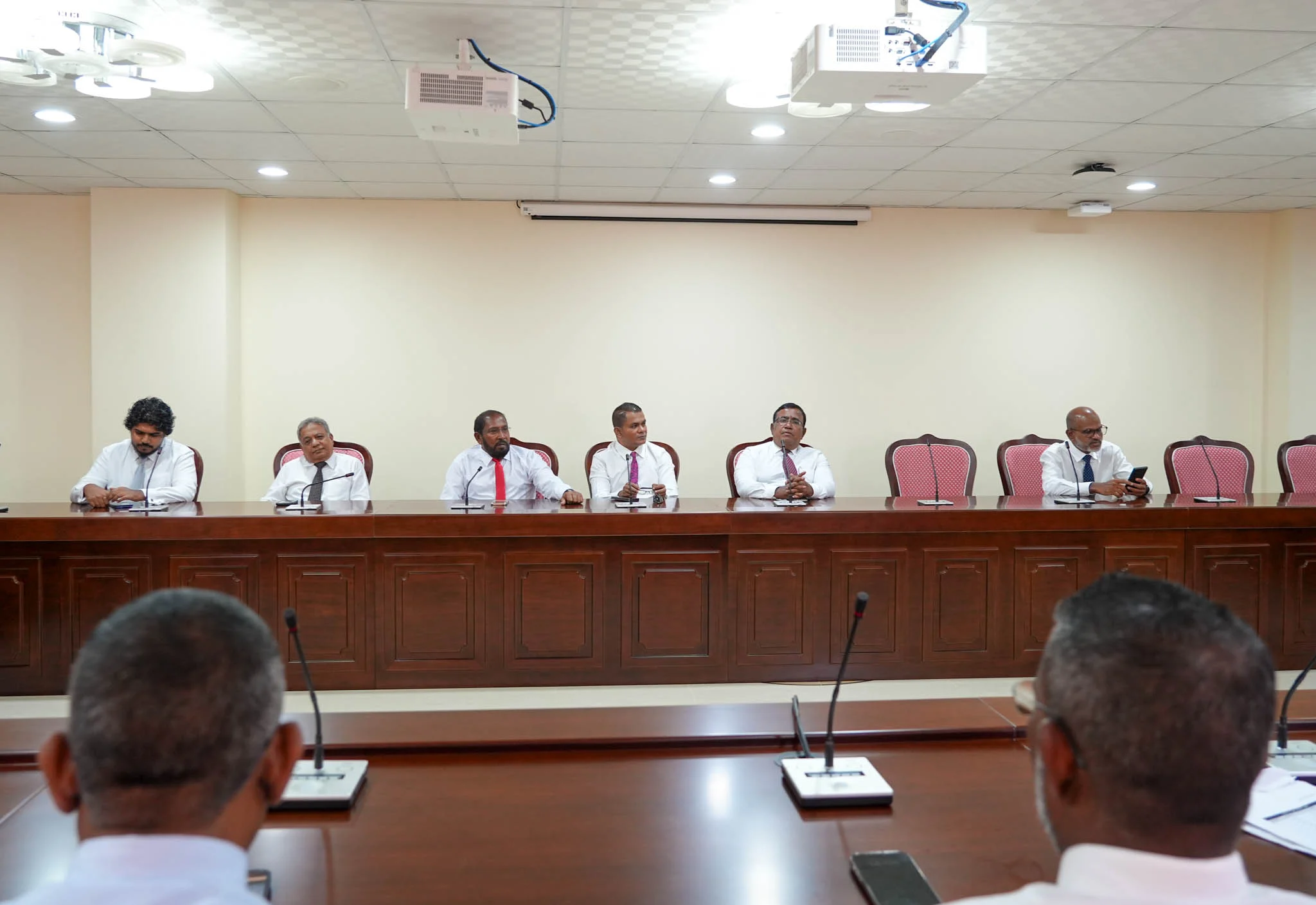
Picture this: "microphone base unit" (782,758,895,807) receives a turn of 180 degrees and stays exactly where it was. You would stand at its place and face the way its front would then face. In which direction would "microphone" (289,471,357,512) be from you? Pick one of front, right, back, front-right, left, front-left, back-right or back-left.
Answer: front-left

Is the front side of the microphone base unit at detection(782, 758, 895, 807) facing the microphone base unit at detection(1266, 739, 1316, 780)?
no

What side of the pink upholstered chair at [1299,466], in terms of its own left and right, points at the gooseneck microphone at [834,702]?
front

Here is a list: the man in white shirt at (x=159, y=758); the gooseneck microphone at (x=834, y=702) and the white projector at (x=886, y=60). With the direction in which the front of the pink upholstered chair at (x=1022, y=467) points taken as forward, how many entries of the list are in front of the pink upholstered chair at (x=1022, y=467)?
3

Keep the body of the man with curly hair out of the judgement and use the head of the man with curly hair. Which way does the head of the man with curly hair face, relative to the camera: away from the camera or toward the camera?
toward the camera

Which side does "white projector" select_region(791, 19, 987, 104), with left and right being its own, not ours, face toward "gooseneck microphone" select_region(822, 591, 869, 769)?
back

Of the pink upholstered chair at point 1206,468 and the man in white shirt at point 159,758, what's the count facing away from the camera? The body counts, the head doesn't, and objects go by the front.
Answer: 1

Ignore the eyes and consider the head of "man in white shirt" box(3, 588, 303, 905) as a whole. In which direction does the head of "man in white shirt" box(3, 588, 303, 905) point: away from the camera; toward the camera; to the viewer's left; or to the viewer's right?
away from the camera

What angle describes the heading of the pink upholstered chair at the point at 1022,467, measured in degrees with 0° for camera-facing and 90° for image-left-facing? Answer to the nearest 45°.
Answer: approximately 0°

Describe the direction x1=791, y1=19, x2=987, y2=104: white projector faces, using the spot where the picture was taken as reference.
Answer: facing away from the viewer

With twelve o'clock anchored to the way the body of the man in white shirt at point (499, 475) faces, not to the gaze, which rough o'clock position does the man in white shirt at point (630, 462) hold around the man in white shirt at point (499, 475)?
the man in white shirt at point (630, 462) is roughly at 9 o'clock from the man in white shirt at point (499, 475).

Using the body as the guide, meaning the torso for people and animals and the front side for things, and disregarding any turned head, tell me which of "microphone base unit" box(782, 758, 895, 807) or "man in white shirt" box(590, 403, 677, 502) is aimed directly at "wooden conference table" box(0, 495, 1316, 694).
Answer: the man in white shirt

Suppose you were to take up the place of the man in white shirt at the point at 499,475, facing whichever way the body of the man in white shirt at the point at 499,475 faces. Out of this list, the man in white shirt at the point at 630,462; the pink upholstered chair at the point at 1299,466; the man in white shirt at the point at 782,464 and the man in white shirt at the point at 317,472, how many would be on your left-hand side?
3

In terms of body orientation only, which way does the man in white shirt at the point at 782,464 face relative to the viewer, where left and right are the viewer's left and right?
facing the viewer

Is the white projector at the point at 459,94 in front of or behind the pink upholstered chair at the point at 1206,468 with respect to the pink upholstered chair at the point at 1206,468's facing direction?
in front

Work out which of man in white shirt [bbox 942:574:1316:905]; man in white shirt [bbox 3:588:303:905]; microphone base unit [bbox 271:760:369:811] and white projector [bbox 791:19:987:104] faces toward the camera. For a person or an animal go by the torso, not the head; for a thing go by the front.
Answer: the microphone base unit

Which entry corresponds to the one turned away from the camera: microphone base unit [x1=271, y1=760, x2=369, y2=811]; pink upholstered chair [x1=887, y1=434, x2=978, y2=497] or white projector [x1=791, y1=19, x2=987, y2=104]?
the white projector

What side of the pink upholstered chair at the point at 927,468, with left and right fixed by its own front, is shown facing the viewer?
front

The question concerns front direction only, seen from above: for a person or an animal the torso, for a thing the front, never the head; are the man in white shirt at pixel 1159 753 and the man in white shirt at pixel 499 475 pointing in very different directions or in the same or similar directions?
very different directions

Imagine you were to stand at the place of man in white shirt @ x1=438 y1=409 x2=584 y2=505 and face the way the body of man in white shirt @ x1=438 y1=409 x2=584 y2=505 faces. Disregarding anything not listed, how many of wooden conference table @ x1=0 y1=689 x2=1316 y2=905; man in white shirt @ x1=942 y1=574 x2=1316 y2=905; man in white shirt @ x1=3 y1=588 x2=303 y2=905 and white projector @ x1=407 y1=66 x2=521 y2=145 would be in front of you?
4

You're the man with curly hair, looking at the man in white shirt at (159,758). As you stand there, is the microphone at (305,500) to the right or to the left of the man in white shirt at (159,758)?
left
